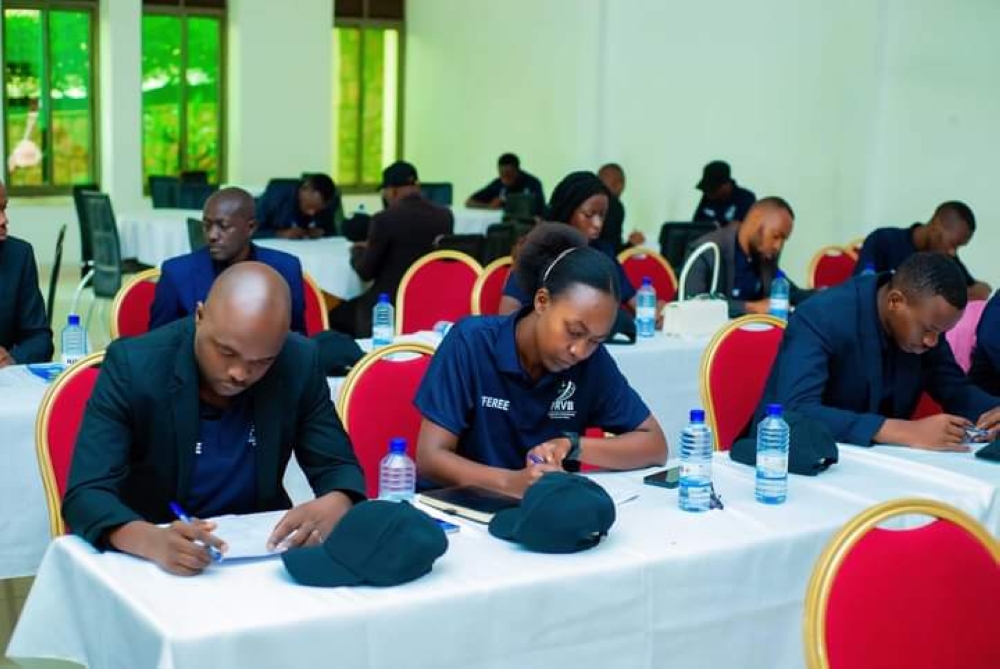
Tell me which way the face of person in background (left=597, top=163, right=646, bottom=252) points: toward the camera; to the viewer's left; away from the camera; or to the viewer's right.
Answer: toward the camera

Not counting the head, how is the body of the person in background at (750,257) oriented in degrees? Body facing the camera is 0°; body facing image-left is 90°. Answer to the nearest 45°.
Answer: approximately 315°

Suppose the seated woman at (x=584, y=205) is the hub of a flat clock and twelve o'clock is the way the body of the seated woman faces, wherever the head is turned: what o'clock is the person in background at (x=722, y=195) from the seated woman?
The person in background is roughly at 8 o'clock from the seated woman.

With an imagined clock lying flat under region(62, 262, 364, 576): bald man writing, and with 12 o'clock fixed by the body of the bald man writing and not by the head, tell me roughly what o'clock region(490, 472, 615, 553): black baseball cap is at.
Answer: The black baseball cap is roughly at 11 o'clock from the bald man writing.

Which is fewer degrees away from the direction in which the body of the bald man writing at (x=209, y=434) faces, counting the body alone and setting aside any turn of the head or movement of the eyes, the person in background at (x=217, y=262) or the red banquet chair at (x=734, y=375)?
the red banquet chair

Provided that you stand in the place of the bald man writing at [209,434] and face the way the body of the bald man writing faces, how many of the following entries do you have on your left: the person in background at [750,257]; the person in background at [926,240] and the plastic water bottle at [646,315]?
3

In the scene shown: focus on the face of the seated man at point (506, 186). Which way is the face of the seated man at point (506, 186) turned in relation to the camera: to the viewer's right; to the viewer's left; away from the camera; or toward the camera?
toward the camera

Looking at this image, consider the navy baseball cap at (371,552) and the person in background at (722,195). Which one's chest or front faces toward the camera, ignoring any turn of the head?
the person in background

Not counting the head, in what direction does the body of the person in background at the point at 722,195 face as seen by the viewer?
toward the camera

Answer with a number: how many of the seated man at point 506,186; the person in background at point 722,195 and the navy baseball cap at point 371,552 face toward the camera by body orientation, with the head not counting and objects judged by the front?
2

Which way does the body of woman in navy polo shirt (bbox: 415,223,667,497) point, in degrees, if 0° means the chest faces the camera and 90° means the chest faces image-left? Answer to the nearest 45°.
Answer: approximately 315°

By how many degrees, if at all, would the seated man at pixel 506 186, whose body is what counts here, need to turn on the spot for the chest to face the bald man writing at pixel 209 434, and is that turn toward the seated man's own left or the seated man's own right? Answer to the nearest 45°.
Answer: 0° — they already face them

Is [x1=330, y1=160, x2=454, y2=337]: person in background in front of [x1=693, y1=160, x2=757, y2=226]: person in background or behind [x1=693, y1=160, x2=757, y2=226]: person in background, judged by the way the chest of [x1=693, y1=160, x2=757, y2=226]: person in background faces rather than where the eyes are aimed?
in front

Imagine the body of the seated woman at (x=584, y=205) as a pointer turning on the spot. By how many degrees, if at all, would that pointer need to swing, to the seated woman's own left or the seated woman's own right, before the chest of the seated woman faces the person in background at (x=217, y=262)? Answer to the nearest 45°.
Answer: approximately 90° to the seated woman's own right

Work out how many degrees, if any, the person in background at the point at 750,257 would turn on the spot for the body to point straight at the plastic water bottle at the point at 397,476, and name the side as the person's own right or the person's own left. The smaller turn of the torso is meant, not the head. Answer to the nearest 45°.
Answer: approximately 45° to the person's own right
